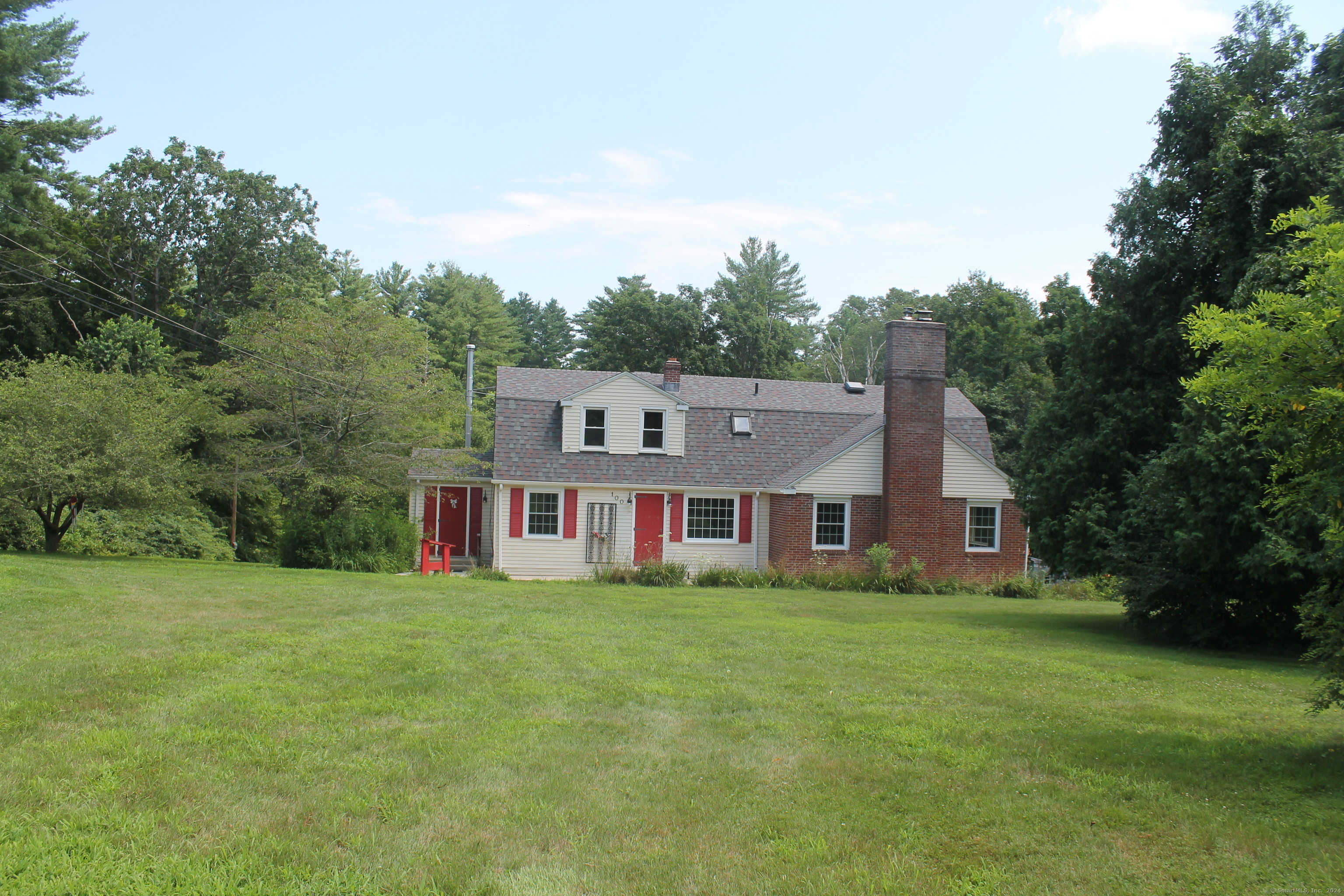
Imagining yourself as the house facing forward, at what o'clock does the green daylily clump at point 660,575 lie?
The green daylily clump is roughly at 1 o'clock from the house.

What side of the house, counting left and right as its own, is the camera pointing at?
front
